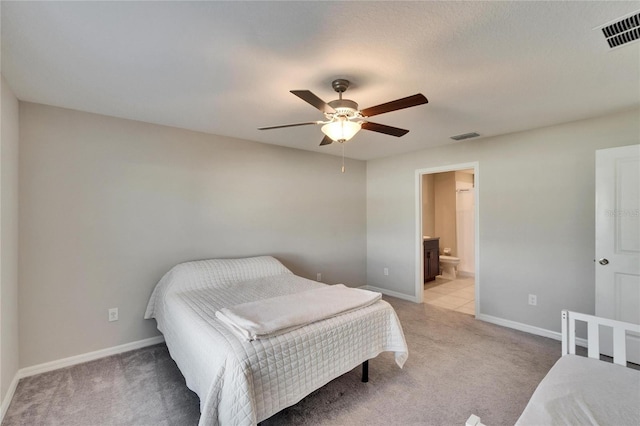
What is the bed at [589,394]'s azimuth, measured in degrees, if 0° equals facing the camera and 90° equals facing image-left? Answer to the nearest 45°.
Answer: approximately 45°

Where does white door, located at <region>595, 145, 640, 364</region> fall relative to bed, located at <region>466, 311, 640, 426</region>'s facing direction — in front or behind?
behind

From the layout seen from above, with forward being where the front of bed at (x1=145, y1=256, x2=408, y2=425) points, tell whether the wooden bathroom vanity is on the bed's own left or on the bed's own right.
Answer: on the bed's own left

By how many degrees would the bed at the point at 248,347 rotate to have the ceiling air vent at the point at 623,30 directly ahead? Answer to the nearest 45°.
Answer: approximately 45° to its left

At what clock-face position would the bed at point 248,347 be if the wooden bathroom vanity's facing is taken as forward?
The bed is roughly at 2 o'clock from the wooden bathroom vanity.

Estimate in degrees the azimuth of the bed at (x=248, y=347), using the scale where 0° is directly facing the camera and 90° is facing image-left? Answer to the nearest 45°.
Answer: approximately 315°
